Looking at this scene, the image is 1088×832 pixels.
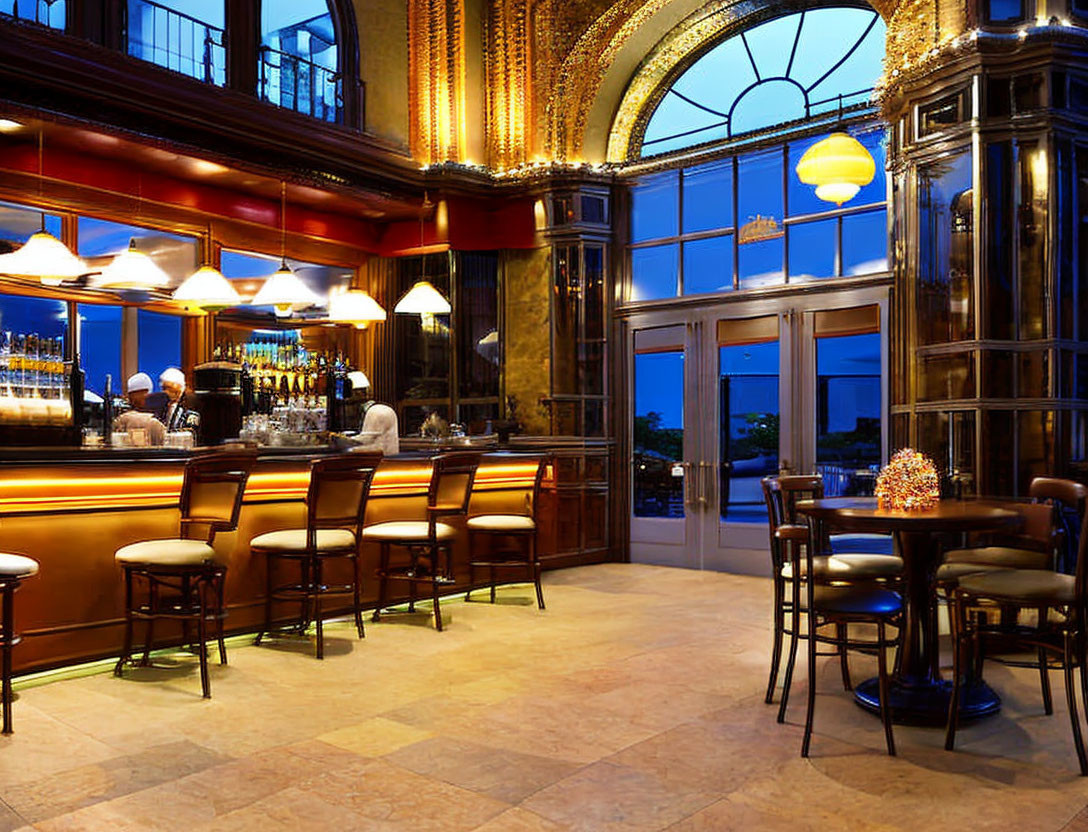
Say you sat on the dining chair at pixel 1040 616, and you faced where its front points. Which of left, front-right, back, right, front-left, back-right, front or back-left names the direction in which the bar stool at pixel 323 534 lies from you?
front

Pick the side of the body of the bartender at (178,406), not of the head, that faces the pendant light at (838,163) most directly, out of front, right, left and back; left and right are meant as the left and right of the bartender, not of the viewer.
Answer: left

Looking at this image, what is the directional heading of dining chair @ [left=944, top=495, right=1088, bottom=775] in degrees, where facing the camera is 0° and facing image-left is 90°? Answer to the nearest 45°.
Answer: approximately 90°

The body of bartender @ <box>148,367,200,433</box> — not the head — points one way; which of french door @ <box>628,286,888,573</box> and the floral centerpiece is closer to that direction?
the floral centerpiece

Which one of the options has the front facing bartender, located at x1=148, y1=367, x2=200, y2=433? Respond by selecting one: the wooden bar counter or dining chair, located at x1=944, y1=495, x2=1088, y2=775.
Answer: the dining chair

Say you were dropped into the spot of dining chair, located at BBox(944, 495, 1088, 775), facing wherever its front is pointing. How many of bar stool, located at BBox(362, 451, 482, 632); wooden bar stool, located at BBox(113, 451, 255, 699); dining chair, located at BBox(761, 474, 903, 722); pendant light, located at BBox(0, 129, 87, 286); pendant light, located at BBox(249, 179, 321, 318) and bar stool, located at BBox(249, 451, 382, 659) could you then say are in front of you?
6

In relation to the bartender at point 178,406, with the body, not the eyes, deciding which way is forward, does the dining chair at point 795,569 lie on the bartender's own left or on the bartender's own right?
on the bartender's own left

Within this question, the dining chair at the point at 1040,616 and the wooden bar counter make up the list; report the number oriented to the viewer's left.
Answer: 1

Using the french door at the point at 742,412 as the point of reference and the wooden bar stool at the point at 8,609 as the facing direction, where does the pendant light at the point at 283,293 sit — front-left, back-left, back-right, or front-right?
front-right

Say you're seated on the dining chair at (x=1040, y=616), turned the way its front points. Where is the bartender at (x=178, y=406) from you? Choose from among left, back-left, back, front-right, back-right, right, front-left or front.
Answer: front

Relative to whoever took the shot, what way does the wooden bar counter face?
facing the viewer and to the right of the viewer
